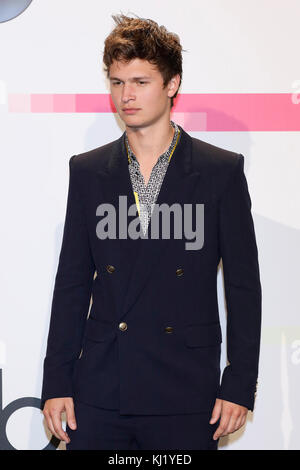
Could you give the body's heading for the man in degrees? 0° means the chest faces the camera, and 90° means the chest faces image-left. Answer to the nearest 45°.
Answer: approximately 0°
